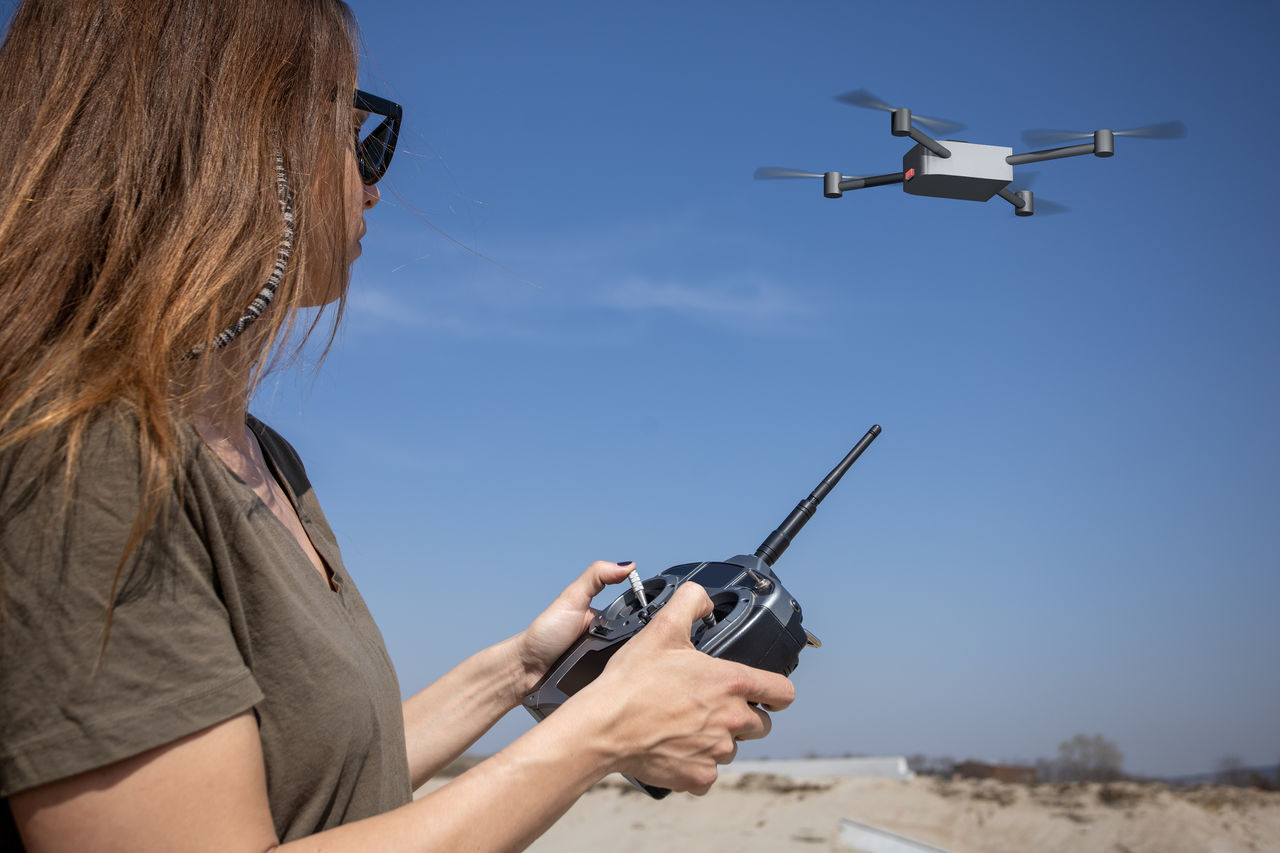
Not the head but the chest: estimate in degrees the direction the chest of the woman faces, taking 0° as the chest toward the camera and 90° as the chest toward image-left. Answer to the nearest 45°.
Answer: approximately 270°

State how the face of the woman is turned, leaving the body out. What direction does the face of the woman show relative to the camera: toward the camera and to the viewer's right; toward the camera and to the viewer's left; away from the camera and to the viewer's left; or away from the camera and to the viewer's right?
away from the camera and to the viewer's right
